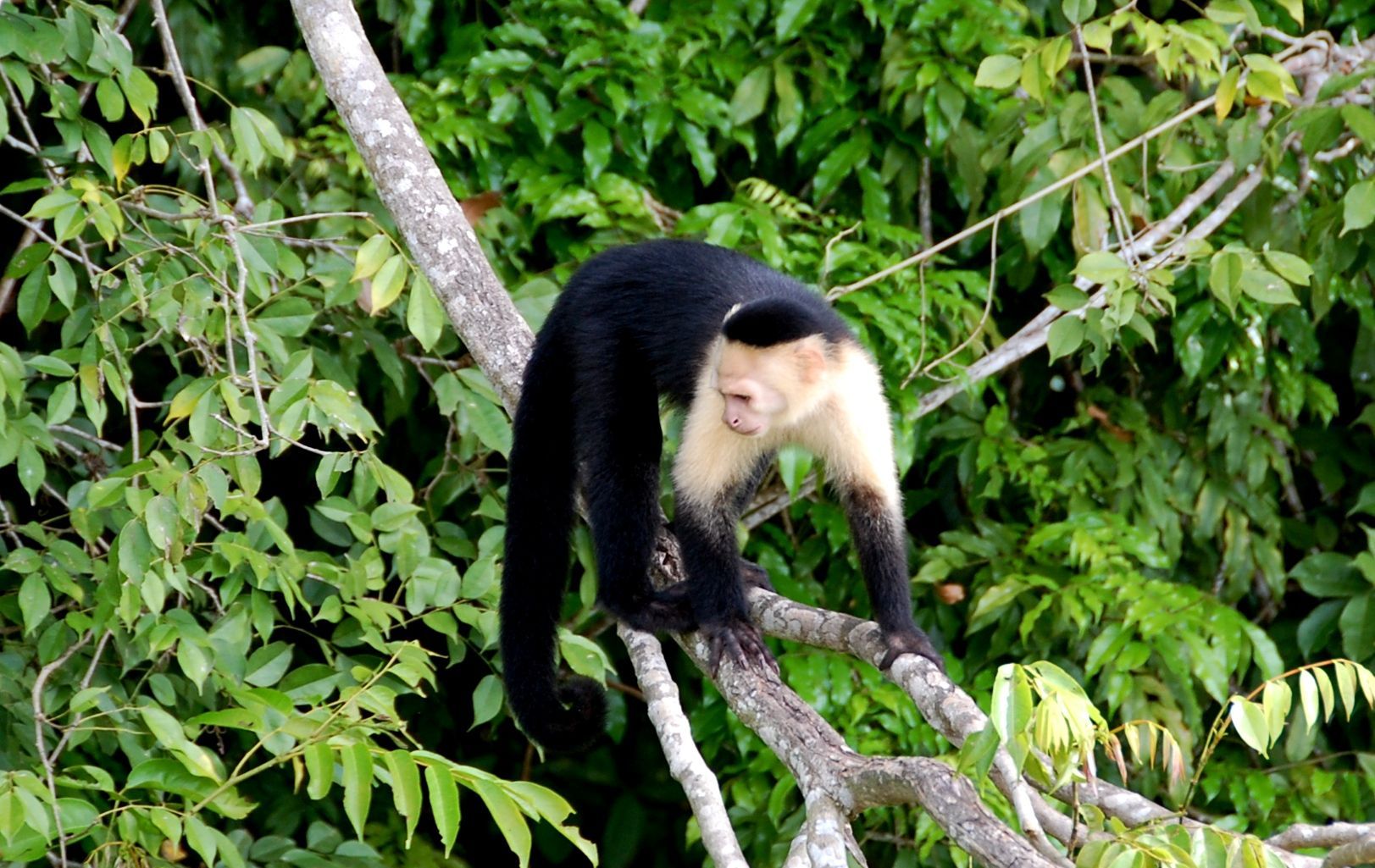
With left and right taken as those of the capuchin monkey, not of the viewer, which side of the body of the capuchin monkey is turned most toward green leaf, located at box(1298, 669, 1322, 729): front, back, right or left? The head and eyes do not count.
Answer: front

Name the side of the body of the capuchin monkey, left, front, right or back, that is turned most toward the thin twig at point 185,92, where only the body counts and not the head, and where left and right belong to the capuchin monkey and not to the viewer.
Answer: back

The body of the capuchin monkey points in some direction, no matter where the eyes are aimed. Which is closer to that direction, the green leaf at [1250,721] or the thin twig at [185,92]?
the green leaf

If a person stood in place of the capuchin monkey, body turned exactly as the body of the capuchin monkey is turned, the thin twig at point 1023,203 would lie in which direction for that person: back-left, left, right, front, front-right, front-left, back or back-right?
left

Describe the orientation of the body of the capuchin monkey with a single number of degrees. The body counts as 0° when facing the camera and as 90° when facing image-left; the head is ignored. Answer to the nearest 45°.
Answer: approximately 315°
